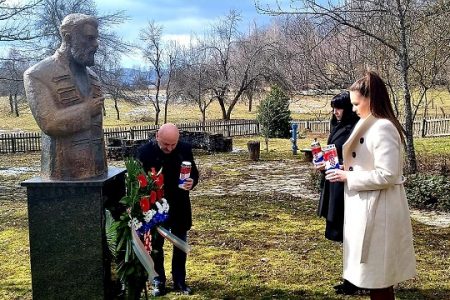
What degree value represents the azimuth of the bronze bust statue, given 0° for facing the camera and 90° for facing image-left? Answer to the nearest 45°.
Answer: approximately 315°

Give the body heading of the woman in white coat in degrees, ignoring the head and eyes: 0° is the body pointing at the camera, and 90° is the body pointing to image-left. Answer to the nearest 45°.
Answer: approximately 90°

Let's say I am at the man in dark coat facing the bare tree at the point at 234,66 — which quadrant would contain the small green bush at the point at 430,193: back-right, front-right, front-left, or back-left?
front-right

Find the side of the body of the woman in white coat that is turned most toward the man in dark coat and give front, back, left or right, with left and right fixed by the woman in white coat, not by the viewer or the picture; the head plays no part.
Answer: front

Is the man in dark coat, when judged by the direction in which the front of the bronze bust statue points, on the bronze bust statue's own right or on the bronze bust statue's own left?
on the bronze bust statue's own left

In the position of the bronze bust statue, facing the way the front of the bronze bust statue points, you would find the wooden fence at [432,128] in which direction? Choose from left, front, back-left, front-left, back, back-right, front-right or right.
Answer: left

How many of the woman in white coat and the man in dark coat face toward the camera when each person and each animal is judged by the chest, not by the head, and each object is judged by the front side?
1

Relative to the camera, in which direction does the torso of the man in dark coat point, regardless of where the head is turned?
toward the camera

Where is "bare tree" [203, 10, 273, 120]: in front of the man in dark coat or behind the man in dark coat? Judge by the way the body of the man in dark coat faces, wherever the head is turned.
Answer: behind

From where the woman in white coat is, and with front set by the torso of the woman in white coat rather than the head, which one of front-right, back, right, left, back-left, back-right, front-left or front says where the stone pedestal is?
front

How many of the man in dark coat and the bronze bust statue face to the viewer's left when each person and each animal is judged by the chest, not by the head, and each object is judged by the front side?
0

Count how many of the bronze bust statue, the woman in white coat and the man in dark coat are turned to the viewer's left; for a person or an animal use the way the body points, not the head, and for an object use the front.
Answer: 1

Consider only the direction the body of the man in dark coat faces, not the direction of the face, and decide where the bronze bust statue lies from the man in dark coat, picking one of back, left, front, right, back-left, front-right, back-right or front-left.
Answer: front-right

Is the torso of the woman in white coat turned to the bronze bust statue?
yes

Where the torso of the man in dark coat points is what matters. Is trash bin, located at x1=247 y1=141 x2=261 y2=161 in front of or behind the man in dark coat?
behind

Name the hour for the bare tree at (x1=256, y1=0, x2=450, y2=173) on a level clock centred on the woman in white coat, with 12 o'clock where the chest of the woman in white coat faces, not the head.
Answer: The bare tree is roughly at 3 o'clock from the woman in white coat.
